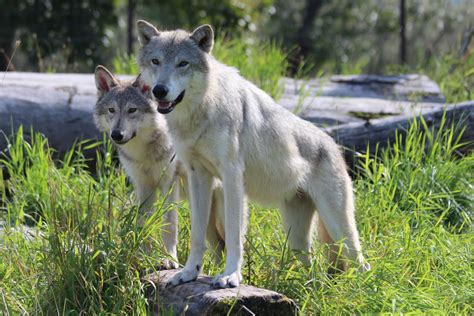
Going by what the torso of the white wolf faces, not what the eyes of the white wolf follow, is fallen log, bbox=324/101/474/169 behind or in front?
behind

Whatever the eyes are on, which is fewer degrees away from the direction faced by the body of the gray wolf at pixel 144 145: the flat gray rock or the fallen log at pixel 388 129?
the flat gray rock

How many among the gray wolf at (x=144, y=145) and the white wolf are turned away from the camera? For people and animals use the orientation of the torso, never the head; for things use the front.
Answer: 0

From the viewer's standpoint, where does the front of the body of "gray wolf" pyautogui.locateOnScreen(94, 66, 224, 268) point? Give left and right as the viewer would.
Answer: facing the viewer and to the left of the viewer

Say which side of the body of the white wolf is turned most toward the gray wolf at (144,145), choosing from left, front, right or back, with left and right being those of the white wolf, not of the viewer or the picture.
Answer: right
